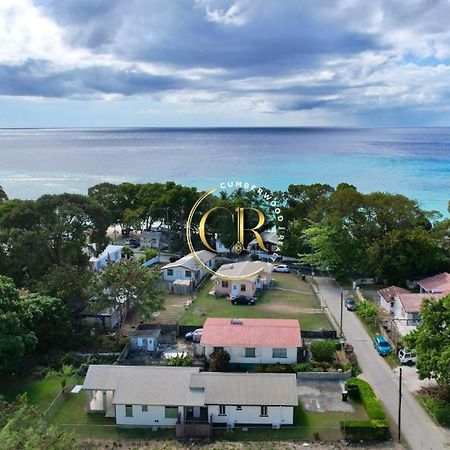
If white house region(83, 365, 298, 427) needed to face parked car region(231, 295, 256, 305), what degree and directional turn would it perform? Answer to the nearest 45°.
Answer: approximately 180°

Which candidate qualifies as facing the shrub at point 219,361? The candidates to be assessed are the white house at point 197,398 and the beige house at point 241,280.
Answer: the beige house

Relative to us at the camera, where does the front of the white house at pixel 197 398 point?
facing the viewer

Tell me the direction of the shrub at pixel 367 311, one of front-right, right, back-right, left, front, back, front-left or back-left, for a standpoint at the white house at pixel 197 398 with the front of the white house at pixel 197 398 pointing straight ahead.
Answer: back-left

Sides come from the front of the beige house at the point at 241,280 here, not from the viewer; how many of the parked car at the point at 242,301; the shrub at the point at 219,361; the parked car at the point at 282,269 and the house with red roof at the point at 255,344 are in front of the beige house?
3

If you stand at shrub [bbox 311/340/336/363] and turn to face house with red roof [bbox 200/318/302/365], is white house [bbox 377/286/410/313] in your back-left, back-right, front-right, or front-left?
back-right

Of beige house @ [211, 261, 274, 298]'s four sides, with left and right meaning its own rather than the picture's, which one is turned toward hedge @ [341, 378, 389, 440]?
front

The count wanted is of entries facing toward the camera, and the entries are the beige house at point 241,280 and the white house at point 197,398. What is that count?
2

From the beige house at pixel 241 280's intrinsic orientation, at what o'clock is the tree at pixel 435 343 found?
The tree is roughly at 11 o'clock from the beige house.

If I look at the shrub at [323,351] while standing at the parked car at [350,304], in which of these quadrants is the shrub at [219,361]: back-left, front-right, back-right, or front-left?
front-right

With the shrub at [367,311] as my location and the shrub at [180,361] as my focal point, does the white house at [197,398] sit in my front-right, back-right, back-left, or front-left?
front-left

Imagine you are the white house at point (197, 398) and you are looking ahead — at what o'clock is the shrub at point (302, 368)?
The shrub is roughly at 8 o'clock from the white house.

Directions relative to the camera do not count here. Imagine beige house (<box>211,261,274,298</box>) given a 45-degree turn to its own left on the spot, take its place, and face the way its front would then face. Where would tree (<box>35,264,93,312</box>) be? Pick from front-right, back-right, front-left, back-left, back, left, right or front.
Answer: right

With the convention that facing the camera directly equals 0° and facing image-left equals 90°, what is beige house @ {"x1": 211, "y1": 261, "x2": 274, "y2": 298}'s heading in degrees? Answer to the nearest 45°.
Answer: approximately 0°

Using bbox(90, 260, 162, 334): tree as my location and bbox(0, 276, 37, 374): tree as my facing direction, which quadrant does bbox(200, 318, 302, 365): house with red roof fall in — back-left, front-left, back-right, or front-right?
back-left

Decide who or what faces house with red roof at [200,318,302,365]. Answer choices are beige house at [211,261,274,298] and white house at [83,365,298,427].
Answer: the beige house

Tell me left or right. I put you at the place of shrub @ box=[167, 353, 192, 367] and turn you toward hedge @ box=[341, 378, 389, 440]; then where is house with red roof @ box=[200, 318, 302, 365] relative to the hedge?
left

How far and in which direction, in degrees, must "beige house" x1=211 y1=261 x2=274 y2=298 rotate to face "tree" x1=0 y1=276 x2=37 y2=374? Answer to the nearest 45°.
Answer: approximately 45° to its right
